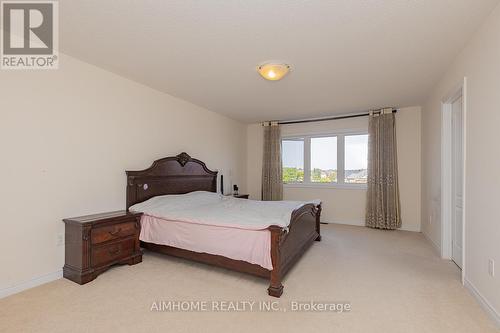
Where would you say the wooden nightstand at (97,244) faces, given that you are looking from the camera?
facing the viewer and to the right of the viewer

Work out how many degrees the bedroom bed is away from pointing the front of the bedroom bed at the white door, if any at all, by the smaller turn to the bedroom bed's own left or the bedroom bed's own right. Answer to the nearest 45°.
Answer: approximately 45° to the bedroom bed's own left

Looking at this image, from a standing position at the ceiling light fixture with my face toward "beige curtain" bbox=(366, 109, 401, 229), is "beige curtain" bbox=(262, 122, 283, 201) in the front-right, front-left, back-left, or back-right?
front-left

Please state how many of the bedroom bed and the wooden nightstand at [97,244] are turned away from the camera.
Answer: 0

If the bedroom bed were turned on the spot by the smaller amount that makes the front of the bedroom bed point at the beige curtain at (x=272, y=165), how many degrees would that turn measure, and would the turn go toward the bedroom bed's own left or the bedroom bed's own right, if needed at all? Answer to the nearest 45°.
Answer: approximately 90° to the bedroom bed's own left

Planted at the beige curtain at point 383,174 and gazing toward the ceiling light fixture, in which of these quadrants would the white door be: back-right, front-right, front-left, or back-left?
front-left

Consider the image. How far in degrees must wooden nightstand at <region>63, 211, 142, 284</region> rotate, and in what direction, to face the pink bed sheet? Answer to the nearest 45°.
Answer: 0° — it already faces it

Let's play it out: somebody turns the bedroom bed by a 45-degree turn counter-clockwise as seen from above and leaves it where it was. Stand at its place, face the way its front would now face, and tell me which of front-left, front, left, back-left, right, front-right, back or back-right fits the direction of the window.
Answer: front-left

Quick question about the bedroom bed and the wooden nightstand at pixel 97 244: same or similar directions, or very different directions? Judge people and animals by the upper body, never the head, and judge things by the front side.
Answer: same or similar directions

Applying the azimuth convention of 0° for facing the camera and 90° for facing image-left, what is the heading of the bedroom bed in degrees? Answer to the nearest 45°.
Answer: approximately 315°

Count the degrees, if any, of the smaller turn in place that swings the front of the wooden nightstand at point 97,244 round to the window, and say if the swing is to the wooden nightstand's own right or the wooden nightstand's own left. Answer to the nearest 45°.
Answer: approximately 45° to the wooden nightstand's own left
